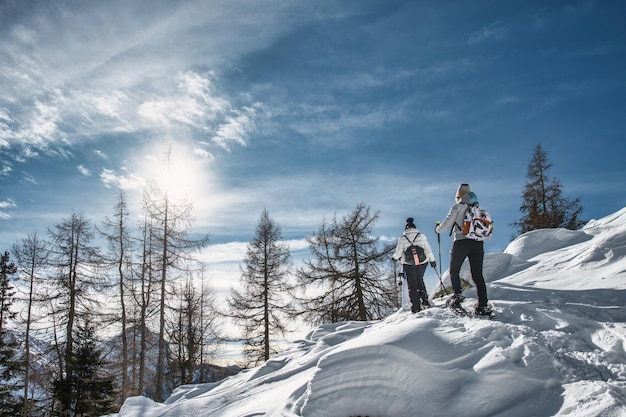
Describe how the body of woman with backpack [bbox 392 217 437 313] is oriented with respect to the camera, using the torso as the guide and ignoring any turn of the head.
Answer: away from the camera

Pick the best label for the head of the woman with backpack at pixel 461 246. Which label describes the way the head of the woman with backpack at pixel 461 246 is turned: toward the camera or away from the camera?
away from the camera

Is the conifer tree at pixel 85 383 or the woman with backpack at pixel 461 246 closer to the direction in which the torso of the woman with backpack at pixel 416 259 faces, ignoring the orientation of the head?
the conifer tree

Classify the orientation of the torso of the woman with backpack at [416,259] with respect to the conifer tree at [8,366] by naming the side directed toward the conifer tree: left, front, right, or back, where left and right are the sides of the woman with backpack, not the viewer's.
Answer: left

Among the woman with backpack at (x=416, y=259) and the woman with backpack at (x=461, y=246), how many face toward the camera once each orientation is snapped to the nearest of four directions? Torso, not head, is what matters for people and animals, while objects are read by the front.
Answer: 0

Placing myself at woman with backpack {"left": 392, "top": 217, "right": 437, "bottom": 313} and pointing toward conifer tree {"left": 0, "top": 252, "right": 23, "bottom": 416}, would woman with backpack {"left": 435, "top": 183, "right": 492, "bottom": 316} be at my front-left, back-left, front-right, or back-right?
back-left

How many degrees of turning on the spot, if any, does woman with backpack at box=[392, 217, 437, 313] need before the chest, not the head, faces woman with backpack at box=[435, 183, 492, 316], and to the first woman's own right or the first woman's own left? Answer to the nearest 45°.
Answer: approximately 135° to the first woman's own right

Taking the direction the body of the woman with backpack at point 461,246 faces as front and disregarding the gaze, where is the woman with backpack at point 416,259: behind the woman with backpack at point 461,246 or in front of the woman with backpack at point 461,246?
in front

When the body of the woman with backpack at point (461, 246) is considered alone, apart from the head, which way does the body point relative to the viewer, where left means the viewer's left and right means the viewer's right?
facing away from the viewer and to the left of the viewer

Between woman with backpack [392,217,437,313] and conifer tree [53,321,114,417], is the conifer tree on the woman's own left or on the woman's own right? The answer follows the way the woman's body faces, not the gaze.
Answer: on the woman's own left
